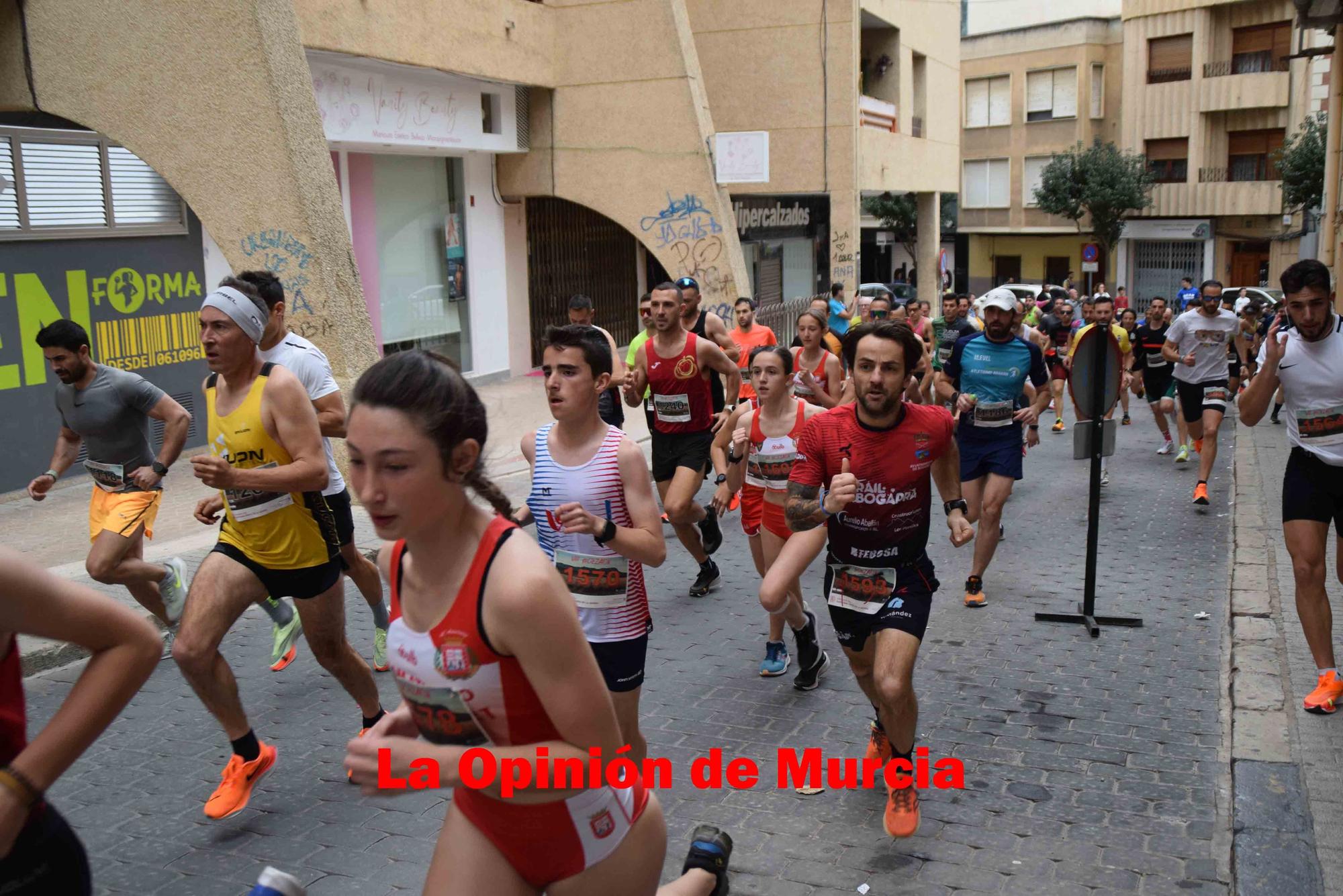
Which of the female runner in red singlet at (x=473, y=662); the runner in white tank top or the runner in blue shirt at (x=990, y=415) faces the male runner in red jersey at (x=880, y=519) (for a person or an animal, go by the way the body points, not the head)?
the runner in blue shirt

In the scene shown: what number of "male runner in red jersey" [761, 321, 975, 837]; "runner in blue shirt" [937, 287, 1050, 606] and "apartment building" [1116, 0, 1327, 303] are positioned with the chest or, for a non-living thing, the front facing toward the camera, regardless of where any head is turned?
3

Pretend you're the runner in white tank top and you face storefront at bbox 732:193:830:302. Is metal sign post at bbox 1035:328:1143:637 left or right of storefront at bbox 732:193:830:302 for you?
right

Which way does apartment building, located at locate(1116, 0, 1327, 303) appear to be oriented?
toward the camera

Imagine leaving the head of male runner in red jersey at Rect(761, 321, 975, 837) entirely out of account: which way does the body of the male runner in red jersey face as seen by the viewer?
toward the camera

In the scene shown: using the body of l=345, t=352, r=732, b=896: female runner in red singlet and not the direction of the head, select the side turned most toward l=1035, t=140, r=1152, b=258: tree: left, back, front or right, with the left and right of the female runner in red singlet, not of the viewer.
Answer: back

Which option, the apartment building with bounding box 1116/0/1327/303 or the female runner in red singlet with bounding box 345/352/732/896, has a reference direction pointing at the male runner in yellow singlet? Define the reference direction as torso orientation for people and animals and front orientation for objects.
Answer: the apartment building

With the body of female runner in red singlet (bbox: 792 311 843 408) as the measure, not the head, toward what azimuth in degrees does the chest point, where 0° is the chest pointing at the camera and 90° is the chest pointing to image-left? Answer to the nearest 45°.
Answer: approximately 45°

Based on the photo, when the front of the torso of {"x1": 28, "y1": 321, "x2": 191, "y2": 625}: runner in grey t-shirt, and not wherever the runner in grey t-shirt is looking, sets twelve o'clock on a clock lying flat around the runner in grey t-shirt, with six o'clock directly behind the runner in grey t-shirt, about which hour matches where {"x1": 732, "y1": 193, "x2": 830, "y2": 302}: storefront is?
The storefront is roughly at 6 o'clock from the runner in grey t-shirt.

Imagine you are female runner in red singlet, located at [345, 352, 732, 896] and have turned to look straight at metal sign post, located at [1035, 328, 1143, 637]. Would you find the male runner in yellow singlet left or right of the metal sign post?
left

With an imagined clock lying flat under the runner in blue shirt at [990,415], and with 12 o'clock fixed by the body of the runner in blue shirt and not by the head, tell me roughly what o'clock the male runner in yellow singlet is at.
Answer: The male runner in yellow singlet is roughly at 1 o'clock from the runner in blue shirt.

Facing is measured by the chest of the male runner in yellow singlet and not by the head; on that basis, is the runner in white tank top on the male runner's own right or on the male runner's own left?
on the male runner's own left

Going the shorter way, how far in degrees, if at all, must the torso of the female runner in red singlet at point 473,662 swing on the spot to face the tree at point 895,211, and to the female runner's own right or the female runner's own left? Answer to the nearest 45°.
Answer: approximately 135° to the female runner's own right

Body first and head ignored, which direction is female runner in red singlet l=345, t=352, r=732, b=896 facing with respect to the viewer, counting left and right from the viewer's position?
facing the viewer and to the left of the viewer
